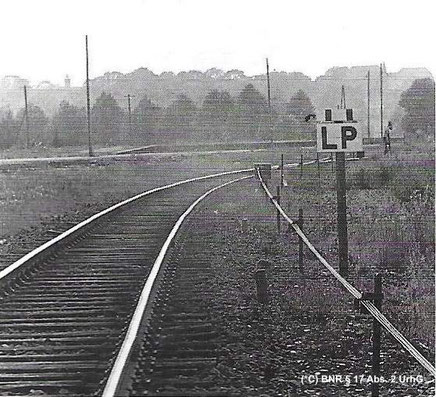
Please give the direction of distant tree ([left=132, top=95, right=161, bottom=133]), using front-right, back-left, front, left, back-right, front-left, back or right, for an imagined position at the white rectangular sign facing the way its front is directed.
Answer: back-right

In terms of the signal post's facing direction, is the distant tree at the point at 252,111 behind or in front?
behind

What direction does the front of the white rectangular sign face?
toward the camera

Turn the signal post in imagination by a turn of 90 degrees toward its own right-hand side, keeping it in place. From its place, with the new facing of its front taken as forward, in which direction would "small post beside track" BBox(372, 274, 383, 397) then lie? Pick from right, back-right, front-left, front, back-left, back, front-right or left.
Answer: left

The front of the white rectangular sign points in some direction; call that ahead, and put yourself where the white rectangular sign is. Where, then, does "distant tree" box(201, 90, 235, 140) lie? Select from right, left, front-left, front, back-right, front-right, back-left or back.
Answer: back-right

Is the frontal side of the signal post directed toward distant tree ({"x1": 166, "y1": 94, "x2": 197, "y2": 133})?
no

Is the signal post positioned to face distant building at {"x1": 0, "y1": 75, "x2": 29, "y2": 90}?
no

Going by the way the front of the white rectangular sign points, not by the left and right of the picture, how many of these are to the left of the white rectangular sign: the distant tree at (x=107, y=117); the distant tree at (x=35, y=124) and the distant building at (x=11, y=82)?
0

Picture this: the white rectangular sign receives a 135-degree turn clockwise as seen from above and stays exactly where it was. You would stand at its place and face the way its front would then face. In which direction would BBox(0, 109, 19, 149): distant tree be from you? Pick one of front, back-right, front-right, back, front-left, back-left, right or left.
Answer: front

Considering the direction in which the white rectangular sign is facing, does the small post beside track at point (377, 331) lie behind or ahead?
ahead

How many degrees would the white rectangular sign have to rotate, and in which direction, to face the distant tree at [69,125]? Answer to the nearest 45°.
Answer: approximately 135° to its right

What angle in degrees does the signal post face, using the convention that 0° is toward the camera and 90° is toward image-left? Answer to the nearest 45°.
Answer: approximately 0°

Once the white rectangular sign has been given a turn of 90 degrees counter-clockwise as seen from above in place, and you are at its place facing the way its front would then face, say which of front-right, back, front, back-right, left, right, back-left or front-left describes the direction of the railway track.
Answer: back

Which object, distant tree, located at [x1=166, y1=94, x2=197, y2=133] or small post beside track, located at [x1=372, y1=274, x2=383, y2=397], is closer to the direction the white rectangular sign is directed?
the small post beside track
